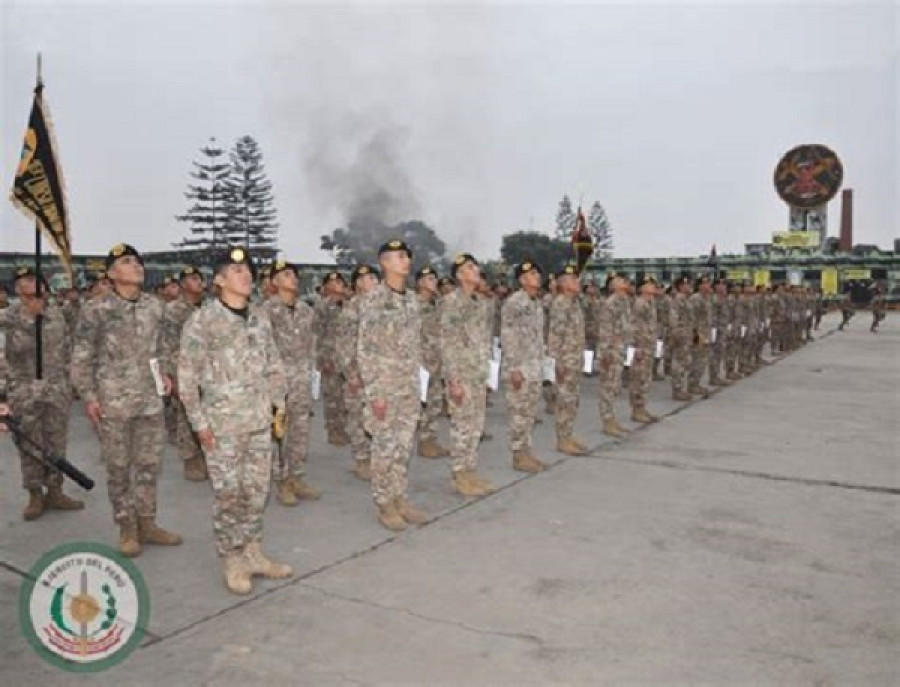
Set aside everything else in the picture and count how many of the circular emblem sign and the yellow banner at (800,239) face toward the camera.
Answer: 2

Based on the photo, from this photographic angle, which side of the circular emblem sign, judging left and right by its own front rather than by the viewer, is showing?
front

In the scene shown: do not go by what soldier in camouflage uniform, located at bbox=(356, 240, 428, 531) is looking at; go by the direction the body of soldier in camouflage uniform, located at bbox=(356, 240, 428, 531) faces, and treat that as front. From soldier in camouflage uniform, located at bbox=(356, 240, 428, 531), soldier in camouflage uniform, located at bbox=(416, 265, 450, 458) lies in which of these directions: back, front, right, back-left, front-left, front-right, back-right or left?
back-left

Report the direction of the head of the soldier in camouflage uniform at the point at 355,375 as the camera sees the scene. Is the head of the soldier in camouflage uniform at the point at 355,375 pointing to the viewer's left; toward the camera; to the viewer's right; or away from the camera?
toward the camera

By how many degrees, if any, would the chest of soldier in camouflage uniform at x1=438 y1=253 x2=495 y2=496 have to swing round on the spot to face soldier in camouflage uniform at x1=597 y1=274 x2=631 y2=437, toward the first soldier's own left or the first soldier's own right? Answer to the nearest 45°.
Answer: approximately 90° to the first soldier's own left

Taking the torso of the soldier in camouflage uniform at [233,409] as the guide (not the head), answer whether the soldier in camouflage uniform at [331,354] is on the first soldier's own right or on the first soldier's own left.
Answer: on the first soldier's own left

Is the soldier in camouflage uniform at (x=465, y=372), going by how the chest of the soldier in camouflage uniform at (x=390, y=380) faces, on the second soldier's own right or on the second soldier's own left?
on the second soldier's own left

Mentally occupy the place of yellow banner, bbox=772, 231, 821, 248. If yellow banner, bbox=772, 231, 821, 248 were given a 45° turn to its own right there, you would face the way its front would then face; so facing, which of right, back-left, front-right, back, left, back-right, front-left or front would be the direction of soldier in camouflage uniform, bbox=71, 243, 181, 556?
front-left

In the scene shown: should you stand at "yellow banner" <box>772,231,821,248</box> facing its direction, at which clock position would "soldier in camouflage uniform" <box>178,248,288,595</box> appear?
The soldier in camouflage uniform is roughly at 12 o'clock from the yellow banner.

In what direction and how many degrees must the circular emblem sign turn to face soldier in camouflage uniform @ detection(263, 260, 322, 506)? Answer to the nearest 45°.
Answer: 0° — it already faces them

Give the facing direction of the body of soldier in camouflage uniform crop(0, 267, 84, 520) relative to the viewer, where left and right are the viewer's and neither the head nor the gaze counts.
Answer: facing the viewer and to the right of the viewer

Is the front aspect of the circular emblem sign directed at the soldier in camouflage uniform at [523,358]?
yes

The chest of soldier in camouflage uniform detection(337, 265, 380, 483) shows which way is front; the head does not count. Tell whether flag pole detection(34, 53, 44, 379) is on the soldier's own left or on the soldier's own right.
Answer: on the soldier's own right

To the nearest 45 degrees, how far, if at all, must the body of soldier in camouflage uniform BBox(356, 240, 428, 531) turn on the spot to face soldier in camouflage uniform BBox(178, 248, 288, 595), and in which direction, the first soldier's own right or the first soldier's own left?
approximately 90° to the first soldier's own right

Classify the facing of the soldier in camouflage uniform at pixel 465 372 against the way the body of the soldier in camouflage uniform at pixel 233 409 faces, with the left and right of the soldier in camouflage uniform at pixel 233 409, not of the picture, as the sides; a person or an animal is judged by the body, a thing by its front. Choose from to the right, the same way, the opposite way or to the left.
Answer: the same way

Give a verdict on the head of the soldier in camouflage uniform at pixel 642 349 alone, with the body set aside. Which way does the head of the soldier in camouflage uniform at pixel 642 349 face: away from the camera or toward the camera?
toward the camera

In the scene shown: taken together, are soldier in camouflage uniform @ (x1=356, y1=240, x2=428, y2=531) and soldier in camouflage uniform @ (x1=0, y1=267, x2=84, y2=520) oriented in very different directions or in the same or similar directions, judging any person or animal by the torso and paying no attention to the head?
same or similar directions
